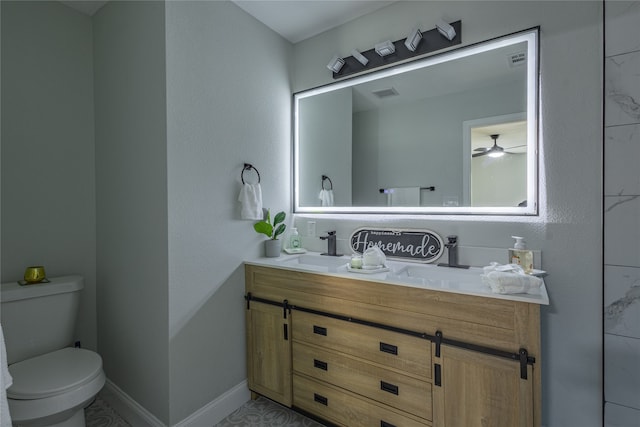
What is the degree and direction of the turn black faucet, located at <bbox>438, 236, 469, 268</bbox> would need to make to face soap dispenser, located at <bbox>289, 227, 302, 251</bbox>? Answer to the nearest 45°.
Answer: approximately 45° to its right

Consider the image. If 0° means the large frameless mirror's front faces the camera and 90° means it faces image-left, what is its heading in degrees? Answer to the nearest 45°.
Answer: approximately 45°

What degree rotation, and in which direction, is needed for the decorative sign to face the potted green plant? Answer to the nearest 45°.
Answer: approximately 45° to its right

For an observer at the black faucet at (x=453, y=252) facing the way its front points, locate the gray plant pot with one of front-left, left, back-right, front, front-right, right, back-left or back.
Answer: front-right

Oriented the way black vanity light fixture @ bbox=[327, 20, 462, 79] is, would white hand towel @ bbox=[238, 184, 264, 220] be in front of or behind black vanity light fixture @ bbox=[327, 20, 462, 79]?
in front

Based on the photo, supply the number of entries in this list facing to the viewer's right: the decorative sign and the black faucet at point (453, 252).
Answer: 0
